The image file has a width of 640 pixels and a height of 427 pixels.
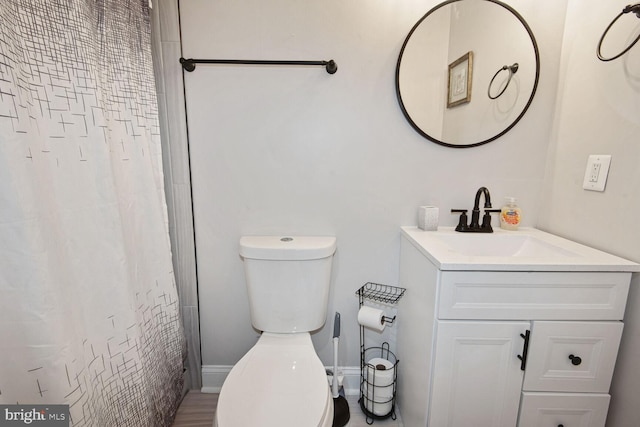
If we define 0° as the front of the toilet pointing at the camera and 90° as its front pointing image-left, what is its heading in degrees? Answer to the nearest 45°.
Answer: approximately 0°

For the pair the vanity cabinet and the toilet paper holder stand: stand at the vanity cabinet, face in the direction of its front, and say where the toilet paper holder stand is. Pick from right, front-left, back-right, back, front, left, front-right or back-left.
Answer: right

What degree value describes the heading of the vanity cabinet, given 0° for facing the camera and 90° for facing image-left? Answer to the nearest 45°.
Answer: approximately 0°

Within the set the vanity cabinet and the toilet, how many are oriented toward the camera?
2

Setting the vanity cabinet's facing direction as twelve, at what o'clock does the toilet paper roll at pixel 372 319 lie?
The toilet paper roll is roughly at 3 o'clock from the vanity cabinet.

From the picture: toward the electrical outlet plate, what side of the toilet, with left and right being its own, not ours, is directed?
left

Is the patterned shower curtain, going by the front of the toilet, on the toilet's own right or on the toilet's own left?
on the toilet's own right
